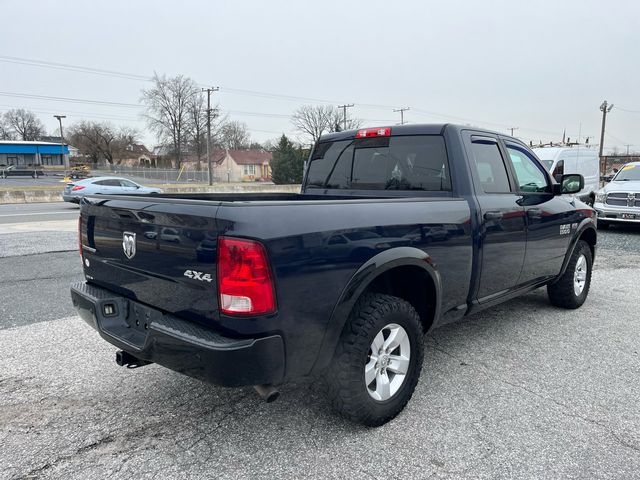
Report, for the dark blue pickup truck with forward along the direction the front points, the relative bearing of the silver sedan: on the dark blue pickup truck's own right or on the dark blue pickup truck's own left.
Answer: on the dark blue pickup truck's own left

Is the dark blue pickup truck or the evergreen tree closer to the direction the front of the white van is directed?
the dark blue pickup truck

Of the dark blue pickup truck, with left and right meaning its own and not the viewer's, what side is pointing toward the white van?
front

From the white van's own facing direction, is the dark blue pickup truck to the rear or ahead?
ahead

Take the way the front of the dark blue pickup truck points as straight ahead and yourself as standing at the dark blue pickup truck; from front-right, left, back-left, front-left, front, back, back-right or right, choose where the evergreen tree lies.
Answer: front-left

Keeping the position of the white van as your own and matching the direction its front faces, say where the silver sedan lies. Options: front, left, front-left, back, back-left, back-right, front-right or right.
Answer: front-right

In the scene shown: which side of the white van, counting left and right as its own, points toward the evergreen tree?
right

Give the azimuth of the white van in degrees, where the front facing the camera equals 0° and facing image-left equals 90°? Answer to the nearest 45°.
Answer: approximately 45°

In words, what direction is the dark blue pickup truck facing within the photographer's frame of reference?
facing away from the viewer and to the right of the viewer
